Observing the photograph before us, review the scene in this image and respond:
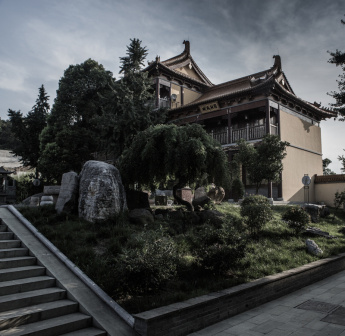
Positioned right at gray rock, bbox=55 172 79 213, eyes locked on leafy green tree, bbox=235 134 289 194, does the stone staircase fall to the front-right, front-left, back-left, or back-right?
back-right

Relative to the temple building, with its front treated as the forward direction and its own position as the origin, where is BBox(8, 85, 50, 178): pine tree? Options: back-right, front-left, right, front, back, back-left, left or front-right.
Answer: front-right

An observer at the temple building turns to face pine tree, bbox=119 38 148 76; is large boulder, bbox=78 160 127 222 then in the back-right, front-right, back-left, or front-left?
front-left

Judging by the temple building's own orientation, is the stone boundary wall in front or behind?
in front

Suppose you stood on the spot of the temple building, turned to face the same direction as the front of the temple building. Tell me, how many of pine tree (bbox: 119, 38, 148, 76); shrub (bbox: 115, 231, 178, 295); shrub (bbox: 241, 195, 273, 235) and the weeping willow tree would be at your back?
0

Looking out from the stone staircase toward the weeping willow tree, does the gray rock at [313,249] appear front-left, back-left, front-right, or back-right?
front-right

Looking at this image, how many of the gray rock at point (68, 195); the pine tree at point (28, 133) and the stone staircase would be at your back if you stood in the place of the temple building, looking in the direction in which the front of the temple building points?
0

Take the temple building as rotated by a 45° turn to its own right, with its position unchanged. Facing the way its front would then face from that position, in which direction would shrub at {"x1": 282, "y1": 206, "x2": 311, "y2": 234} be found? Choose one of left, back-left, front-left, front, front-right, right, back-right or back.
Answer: left

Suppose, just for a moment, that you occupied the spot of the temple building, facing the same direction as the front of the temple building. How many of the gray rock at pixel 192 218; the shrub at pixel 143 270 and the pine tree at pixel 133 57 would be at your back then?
0

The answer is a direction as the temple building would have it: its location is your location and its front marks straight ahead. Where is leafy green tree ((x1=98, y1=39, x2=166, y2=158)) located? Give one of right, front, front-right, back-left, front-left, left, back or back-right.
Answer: front

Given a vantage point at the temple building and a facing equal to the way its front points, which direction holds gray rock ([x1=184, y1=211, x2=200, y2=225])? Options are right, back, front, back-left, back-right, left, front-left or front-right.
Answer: front-left

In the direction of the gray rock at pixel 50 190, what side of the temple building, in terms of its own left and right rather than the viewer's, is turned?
front

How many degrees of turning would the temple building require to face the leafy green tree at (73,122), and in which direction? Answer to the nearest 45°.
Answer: approximately 45° to its right

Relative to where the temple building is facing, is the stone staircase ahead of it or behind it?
ahead

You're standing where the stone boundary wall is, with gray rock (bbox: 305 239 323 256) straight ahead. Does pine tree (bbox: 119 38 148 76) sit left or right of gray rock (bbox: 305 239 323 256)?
left

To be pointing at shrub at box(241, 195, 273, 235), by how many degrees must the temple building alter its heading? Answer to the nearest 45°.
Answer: approximately 45° to its left
